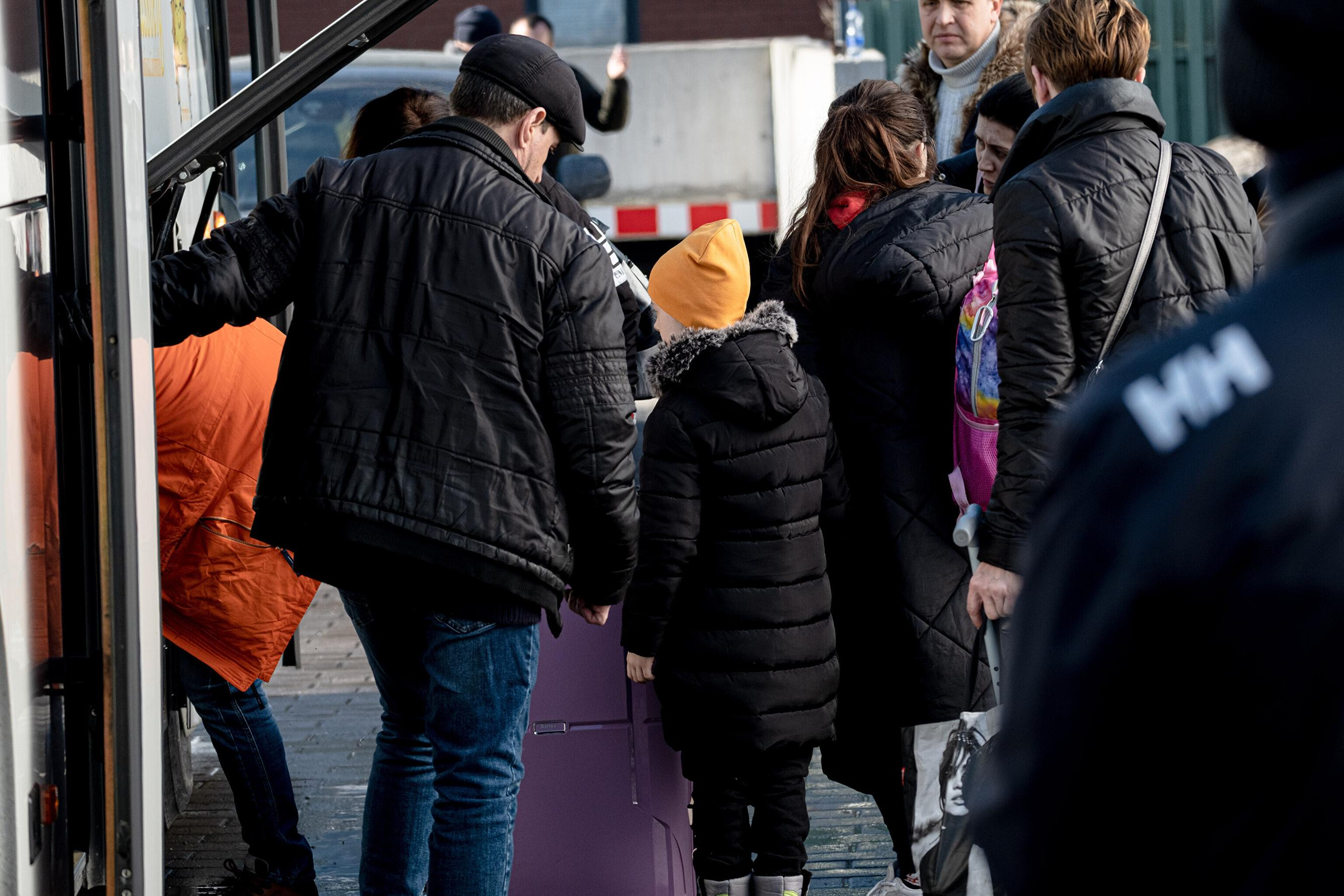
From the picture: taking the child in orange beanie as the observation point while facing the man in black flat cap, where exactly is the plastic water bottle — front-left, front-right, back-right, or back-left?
back-right

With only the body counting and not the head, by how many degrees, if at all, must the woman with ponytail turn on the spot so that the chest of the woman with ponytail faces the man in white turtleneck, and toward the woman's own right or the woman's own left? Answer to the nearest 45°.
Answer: approximately 45° to the woman's own left

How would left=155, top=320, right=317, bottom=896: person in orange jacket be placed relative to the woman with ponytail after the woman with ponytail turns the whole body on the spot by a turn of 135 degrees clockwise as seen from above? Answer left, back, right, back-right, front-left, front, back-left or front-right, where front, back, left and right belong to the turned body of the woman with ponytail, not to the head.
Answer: right

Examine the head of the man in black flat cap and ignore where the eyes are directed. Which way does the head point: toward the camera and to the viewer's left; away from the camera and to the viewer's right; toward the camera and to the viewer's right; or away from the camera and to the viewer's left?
away from the camera and to the viewer's right

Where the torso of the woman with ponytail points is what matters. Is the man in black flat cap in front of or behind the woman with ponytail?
behind

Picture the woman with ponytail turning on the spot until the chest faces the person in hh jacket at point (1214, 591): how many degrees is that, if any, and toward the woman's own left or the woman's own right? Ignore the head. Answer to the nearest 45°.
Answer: approximately 135° to the woman's own right

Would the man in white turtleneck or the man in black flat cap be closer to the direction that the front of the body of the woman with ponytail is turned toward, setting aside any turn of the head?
the man in white turtleneck

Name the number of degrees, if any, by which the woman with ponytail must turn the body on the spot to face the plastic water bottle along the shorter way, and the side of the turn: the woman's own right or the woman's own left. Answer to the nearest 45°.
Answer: approximately 45° to the woman's own left

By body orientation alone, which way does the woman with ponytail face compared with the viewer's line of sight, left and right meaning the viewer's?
facing away from the viewer and to the right of the viewer

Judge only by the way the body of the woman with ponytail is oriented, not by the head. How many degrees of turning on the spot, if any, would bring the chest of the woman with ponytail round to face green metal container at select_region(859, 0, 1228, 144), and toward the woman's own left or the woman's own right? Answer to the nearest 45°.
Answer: approximately 45° to the woman's own left
